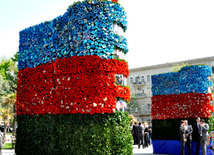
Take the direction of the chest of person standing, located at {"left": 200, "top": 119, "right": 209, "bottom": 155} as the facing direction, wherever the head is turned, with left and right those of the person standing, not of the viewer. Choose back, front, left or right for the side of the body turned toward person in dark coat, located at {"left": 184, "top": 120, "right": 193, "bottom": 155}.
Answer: front

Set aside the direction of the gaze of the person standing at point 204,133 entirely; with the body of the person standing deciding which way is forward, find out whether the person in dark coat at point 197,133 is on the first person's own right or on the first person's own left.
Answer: on the first person's own right

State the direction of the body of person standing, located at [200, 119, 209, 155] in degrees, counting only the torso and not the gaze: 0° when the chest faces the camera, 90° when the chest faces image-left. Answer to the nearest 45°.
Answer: approximately 45°

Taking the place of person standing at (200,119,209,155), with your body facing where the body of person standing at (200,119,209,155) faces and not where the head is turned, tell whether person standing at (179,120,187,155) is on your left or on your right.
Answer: on your right

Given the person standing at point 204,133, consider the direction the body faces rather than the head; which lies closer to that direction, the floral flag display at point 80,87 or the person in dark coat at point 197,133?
the floral flag display
